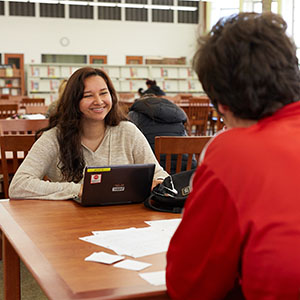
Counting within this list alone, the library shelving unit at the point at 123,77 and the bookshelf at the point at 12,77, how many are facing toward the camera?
2

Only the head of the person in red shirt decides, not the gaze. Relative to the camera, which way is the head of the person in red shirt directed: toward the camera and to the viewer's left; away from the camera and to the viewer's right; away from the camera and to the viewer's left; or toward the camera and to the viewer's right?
away from the camera and to the viewer's left

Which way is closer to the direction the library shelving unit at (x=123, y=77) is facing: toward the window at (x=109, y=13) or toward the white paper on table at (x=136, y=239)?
the white paper on table

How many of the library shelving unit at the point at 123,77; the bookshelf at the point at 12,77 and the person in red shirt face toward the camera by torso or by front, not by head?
2

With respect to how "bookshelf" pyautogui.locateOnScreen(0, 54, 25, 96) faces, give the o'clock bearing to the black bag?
The black bag is roughly at 12 o'clock from the bookshelf.

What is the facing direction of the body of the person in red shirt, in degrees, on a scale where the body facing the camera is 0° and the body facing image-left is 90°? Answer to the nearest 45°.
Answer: approximately 135°

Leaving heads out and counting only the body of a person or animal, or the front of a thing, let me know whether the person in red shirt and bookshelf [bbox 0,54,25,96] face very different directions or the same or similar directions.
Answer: very different directions

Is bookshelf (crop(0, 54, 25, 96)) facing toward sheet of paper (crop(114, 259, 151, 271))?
yes

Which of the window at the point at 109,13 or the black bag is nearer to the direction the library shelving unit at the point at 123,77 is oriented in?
the black bag

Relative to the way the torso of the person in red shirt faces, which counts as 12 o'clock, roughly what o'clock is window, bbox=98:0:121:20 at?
The window is roughly at 1 o'clock from the person in red shirt.

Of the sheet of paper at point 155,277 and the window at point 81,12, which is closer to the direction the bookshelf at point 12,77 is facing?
the sheet of paper
